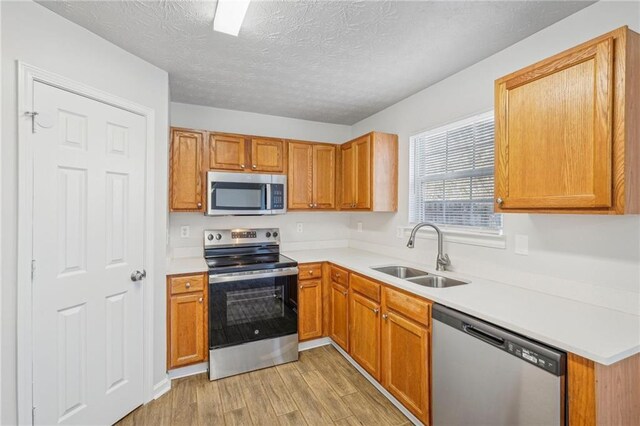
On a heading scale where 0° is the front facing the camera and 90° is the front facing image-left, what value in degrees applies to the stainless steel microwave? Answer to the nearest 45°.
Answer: approximately 0°

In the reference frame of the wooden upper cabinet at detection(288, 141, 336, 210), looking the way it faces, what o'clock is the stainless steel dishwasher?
The stainless steel dishwasher is roughly at 11 o'clock from the wooden upper cabinet.

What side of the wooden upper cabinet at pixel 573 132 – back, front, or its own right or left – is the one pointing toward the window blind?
right

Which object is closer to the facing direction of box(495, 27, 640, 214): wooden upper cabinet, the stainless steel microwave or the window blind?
the stainless steel microwave

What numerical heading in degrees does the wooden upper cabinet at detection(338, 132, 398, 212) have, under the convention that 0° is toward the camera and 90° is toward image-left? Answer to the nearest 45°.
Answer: approximately 45°

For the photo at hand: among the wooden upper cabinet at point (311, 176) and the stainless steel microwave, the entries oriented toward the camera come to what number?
2
